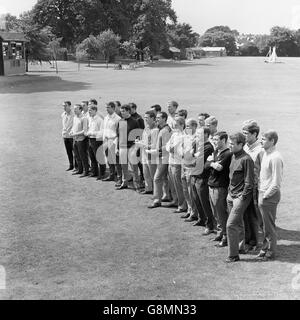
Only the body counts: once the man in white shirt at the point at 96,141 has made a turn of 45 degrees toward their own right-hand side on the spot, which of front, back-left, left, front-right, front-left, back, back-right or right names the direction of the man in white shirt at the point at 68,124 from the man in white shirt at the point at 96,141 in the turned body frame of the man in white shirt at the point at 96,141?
front-right

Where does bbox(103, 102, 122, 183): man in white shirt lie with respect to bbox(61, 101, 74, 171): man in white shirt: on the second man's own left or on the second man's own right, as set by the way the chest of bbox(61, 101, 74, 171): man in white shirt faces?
on the second man's own left

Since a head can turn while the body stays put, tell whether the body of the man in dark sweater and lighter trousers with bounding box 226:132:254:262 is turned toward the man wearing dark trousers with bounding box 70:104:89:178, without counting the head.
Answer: no

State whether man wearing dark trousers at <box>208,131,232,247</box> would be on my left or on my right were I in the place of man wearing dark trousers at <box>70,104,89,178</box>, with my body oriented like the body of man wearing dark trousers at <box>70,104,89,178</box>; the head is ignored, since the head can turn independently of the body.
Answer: on my left

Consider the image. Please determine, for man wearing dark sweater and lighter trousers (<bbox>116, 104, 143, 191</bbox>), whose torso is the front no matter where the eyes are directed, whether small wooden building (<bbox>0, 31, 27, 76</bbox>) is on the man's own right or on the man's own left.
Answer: on the man's own right

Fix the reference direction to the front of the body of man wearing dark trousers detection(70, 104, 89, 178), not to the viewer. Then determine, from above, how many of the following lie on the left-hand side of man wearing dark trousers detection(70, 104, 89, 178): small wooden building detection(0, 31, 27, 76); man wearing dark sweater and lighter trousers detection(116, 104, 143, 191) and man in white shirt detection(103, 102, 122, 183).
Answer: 2

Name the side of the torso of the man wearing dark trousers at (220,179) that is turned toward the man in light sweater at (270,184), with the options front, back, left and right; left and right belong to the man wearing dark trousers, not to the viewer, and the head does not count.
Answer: left

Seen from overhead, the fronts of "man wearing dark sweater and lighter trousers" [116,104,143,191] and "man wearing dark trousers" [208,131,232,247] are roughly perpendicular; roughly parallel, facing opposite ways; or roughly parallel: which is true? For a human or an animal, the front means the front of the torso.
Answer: roughly parallel

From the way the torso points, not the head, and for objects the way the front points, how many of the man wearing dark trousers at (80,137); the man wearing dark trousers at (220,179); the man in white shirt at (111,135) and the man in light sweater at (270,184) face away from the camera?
0

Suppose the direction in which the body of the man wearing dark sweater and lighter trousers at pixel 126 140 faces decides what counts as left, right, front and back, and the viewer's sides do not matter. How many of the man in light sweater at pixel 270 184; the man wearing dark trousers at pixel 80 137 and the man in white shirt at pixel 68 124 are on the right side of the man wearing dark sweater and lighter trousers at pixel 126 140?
2

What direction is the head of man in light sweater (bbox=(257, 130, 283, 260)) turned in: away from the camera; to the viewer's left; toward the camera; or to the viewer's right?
to the viewer's left

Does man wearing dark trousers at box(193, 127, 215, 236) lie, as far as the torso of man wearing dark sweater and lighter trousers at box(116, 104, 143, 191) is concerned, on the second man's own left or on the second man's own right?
on the second man's own left

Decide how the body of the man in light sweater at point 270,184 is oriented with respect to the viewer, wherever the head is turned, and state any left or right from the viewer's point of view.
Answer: facing to the left of the viewer

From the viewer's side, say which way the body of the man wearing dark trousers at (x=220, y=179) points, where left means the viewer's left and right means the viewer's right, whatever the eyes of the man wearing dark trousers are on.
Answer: facing the viewer and to the left of the viewer

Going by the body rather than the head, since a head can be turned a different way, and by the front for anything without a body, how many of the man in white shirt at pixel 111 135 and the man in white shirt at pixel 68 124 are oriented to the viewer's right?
0

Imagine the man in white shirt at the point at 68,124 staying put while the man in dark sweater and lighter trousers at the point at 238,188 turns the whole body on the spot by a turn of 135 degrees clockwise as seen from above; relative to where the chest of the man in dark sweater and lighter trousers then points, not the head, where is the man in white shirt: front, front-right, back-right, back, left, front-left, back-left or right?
front-left

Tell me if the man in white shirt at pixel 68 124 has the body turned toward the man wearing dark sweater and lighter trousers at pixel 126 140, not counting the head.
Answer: no

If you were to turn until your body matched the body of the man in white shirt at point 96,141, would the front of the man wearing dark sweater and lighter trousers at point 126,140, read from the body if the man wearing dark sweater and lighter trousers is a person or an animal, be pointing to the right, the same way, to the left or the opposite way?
the same way
